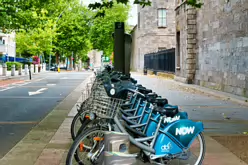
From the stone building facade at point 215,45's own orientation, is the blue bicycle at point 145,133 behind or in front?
in front

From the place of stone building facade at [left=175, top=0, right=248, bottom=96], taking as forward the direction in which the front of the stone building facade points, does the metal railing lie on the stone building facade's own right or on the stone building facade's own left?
on the stone building facade's own right

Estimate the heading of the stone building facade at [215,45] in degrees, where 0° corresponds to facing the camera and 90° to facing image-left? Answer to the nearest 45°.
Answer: approximately 45°

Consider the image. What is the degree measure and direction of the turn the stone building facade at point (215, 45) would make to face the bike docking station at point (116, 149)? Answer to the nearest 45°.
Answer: approximately 45° to its left

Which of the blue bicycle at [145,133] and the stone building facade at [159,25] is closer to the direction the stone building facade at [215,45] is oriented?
the blue bicycle

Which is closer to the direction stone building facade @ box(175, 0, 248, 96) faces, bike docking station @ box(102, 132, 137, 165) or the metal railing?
the bike docking station

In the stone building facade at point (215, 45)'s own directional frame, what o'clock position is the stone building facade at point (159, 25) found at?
the stone building facade at point (159, 25) is roughly at 4 o'clock from the stone building facade at point (215, 45).

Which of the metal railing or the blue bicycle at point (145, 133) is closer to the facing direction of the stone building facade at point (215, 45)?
the blue bicycle
